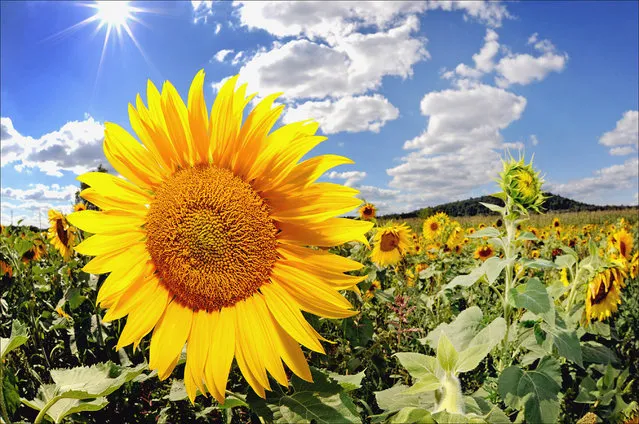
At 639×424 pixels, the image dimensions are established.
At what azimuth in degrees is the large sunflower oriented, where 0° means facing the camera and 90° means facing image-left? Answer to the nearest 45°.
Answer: approximately 0°

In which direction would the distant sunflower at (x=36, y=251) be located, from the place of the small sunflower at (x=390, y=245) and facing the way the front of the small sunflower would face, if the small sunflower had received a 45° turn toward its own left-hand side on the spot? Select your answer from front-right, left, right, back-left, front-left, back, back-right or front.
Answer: back-right

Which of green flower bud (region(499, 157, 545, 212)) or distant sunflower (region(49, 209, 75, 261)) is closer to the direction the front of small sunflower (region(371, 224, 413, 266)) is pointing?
the green flower bud

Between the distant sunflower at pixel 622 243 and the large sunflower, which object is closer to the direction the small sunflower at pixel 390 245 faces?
the large sunflower

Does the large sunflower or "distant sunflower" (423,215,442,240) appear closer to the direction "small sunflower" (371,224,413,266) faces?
the large sunflower

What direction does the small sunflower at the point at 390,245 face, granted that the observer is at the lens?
facing the viewer

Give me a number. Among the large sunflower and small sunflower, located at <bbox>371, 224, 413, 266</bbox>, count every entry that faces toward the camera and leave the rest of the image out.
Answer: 2

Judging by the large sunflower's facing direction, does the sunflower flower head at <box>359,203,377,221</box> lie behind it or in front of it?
behind

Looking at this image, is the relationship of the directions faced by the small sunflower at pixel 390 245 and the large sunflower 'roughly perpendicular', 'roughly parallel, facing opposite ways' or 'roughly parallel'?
roughly parallel

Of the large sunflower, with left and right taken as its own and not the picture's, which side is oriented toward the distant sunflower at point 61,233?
back
